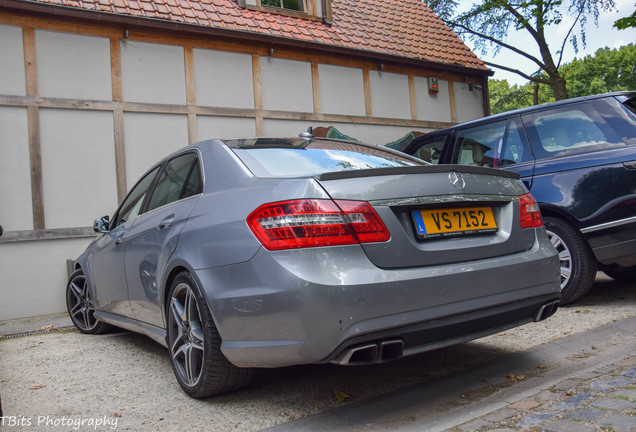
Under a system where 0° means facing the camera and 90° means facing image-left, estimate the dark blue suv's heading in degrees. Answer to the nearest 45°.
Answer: approximately 135°

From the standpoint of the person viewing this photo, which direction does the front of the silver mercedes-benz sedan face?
facing away from the viewer and to the left of the viewer

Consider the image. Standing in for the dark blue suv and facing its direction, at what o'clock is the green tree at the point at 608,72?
The green tree is roughly at 2 o'clock from the dark blue suv.

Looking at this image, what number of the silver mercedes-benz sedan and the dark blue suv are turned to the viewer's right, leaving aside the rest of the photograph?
0

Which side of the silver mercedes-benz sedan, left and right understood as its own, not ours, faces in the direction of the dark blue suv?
right

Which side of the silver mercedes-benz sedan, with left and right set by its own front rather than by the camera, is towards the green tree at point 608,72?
right
